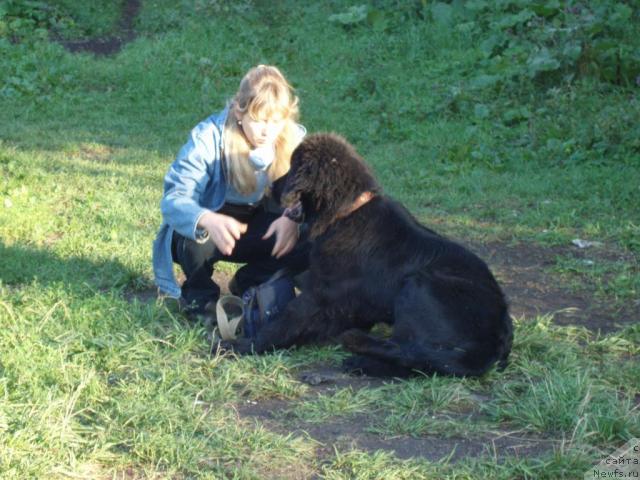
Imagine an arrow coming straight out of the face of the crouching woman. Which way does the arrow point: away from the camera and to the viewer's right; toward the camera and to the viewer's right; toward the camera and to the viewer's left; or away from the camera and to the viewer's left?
toward the camera and to the viewer's right

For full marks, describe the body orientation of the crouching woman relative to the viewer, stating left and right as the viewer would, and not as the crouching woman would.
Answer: facing the viewer and to the right of the viewer

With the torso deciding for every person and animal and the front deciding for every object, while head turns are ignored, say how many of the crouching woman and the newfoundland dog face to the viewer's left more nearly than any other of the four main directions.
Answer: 1

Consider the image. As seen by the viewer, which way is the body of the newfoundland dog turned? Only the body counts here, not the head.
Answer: to the viewer's left

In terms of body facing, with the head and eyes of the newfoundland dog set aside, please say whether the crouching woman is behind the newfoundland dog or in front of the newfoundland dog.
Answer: in front
